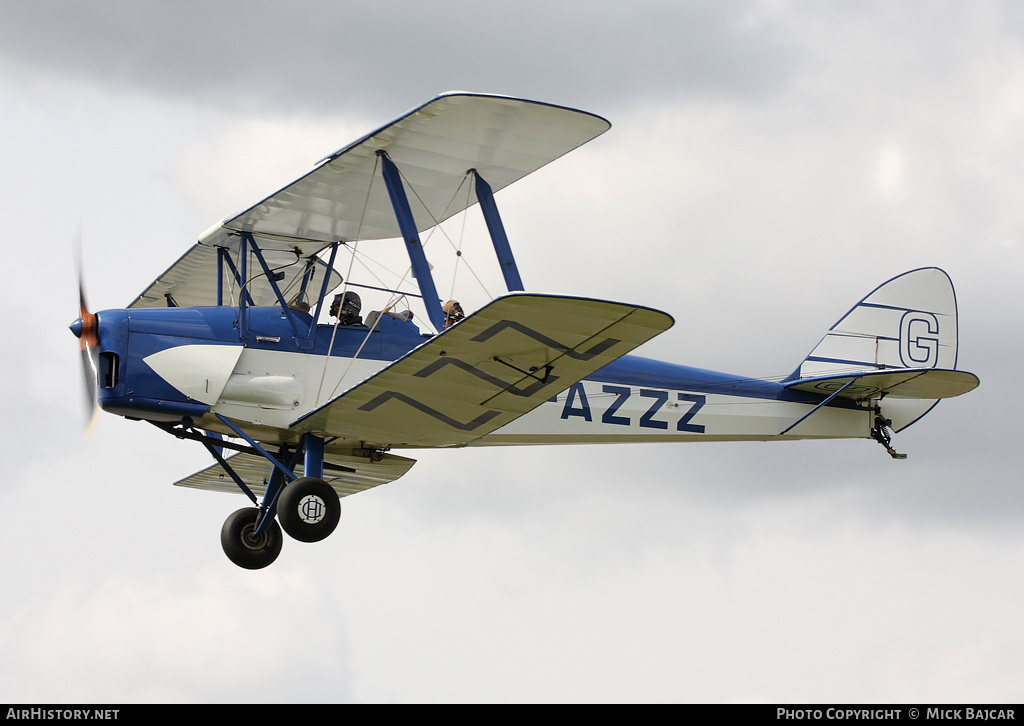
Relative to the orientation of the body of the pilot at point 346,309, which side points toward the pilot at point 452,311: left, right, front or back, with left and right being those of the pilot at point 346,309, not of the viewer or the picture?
back

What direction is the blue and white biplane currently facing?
to the viewer's left

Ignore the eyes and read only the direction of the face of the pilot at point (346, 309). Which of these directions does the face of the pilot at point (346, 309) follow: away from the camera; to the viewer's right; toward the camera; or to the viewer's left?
to the viewer's left

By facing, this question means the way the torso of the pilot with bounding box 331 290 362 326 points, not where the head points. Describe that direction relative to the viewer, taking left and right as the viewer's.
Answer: facing to the left of the viewer
